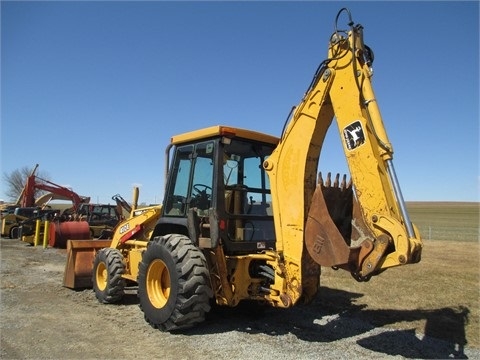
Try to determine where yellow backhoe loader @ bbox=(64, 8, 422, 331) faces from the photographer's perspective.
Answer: facing away from the viewer and to the left of the viewer

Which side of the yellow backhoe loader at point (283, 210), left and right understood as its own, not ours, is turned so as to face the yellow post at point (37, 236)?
front

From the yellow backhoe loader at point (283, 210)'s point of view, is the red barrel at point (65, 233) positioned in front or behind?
in front

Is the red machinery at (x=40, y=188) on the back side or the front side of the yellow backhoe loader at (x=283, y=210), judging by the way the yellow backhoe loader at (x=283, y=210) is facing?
on the front side
